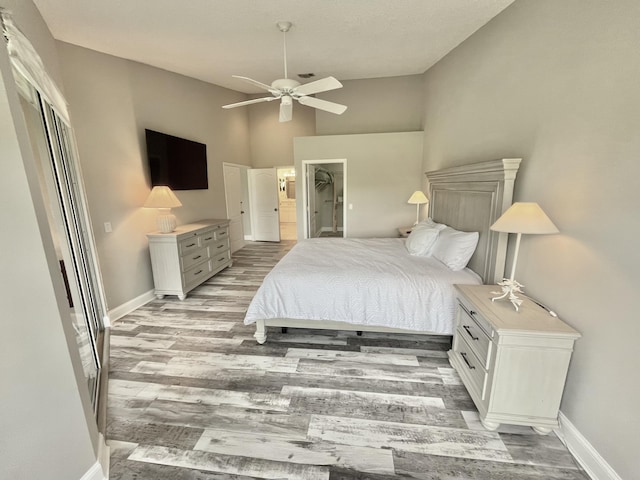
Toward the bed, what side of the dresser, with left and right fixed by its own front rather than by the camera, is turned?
front

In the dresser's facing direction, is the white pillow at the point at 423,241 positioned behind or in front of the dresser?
in front

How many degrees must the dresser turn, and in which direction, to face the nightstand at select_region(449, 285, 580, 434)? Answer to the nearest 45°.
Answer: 0° — it already faces it

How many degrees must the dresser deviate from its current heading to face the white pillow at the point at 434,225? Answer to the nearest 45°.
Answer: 0° — it already faces it

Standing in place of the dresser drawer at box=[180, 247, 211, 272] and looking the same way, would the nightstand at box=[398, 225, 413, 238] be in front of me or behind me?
in front

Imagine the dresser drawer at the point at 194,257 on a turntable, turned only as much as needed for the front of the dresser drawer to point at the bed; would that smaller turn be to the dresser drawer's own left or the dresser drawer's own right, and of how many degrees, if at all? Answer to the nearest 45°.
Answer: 0° — it already faces it

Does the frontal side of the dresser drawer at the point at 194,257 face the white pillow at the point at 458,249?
yes

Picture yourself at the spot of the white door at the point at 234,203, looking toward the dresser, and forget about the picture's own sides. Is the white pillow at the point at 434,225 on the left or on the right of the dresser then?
left

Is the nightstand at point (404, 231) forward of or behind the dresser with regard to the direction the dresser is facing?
forward

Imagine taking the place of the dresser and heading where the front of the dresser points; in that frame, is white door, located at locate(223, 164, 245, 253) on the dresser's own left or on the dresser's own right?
on the dresser's own left
